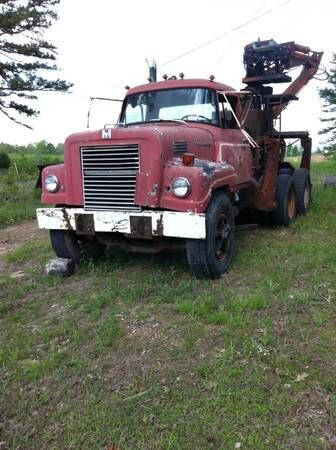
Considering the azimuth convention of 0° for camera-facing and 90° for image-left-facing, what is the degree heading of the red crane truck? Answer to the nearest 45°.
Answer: approximately 45°

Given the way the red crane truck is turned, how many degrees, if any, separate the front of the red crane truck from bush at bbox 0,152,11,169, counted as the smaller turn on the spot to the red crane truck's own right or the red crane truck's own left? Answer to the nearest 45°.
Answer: approximately 90° to the red crane truck's own right
